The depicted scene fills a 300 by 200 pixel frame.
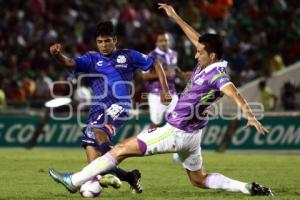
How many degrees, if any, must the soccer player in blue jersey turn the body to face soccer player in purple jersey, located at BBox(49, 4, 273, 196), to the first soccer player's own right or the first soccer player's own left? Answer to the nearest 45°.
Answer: approximately 45° to the first soccer player's own left

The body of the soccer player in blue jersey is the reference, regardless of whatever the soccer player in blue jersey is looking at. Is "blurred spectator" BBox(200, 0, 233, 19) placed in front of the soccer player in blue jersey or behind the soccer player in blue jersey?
behind

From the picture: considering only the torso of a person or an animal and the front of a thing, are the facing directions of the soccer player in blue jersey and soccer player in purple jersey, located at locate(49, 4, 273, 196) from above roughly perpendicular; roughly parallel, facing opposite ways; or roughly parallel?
roughly perpendicular

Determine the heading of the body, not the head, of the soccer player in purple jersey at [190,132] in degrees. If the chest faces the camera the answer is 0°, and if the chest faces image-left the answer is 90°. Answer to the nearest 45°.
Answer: approximately 90°

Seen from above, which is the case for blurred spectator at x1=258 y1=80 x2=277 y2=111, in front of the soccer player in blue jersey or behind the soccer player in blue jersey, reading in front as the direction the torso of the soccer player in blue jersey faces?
behind

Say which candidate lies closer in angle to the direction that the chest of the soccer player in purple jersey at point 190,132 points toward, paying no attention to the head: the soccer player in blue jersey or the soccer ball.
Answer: the soccer ball

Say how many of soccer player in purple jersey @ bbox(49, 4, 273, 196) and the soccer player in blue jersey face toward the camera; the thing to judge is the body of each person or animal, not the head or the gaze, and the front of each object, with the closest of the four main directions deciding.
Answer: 1

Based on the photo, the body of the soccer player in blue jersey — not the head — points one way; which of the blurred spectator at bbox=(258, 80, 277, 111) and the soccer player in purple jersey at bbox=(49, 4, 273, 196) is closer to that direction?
the soccer player in purple jersey

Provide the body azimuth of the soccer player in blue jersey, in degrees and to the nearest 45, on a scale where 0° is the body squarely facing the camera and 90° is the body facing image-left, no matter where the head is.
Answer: approximately 0°
